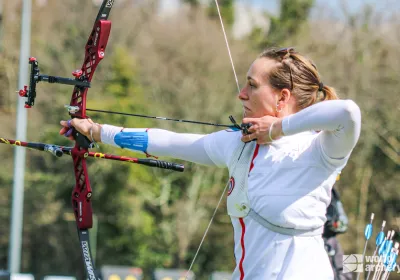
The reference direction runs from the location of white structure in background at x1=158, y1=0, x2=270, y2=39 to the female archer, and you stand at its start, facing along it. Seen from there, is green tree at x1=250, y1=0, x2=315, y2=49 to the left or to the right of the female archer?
left

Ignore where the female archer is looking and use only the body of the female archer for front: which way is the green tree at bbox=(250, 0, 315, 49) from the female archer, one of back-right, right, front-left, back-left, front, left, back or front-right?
back-right

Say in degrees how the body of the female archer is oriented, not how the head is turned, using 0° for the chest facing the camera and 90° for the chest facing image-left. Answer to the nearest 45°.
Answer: approximately 45°

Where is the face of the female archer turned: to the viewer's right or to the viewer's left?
to the viewer's left

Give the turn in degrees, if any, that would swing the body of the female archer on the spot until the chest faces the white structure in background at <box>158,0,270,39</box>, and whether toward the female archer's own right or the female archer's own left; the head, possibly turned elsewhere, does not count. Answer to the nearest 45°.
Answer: approximately 135° to the female archer's own right
